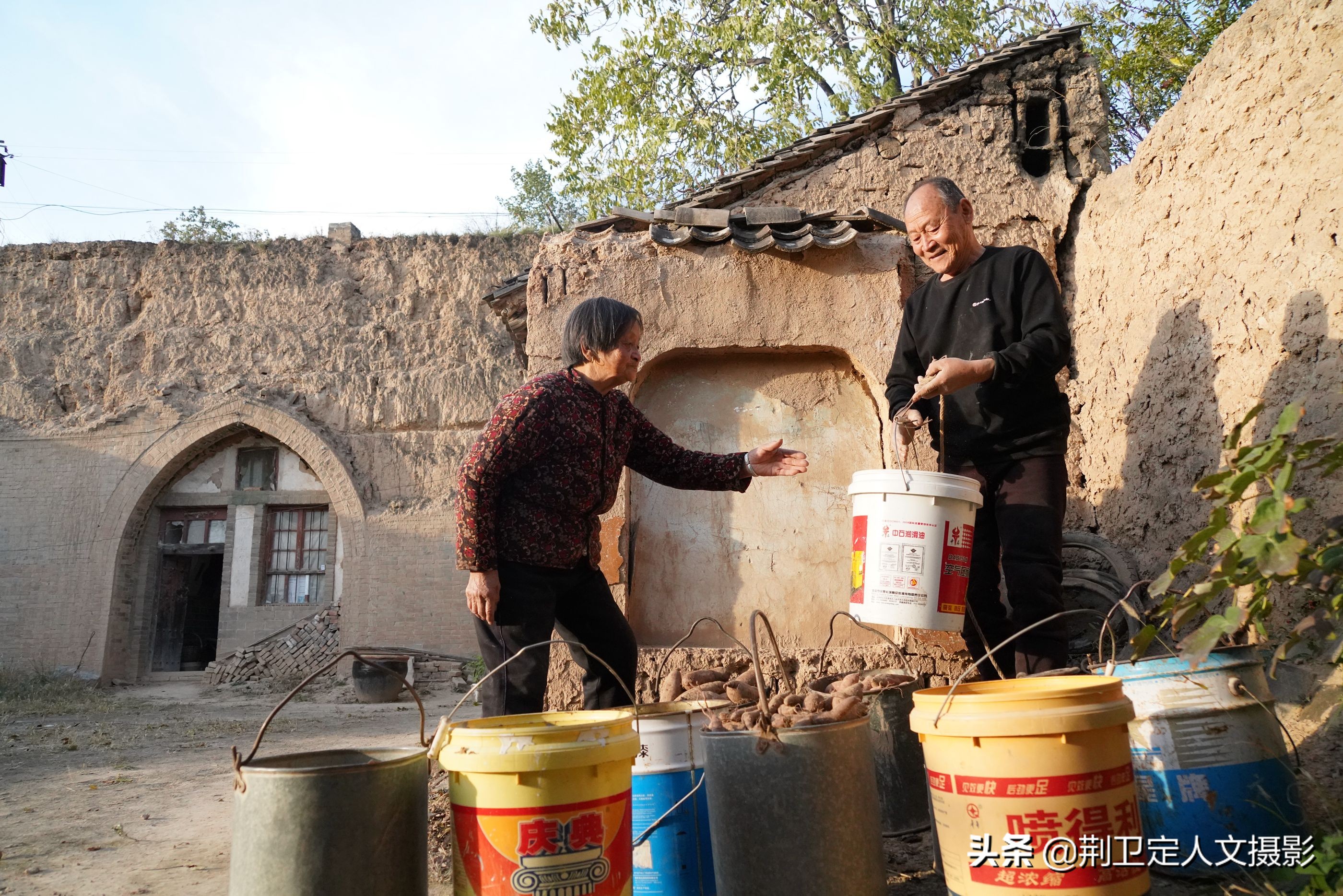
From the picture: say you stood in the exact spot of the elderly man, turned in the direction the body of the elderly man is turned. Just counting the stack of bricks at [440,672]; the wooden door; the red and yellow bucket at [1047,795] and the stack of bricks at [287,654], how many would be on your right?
3

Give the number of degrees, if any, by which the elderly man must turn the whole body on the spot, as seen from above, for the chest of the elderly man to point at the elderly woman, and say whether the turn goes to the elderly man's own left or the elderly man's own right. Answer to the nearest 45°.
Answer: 0° — they already face them

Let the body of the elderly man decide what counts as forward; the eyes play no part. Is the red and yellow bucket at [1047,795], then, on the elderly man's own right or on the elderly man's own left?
on the elderly man's own left

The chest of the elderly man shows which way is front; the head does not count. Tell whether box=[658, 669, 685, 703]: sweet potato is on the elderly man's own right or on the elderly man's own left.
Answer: on the elderly man's own right

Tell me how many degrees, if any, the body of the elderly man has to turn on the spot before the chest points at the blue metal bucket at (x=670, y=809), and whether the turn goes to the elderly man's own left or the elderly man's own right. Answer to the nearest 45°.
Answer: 0° — they already face it

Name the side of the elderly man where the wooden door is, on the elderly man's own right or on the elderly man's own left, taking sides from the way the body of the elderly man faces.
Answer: on the elderly man's own right

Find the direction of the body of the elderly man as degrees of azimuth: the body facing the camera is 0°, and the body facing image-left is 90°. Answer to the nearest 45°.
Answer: approximately 45°

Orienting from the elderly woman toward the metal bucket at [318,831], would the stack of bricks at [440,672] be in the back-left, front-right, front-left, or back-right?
back-right

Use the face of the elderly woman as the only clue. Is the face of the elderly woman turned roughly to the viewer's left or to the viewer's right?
to the viewer's right

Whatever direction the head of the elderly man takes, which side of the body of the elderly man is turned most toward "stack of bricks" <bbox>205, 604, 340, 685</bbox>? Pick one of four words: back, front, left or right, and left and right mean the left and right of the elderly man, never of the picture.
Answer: right
